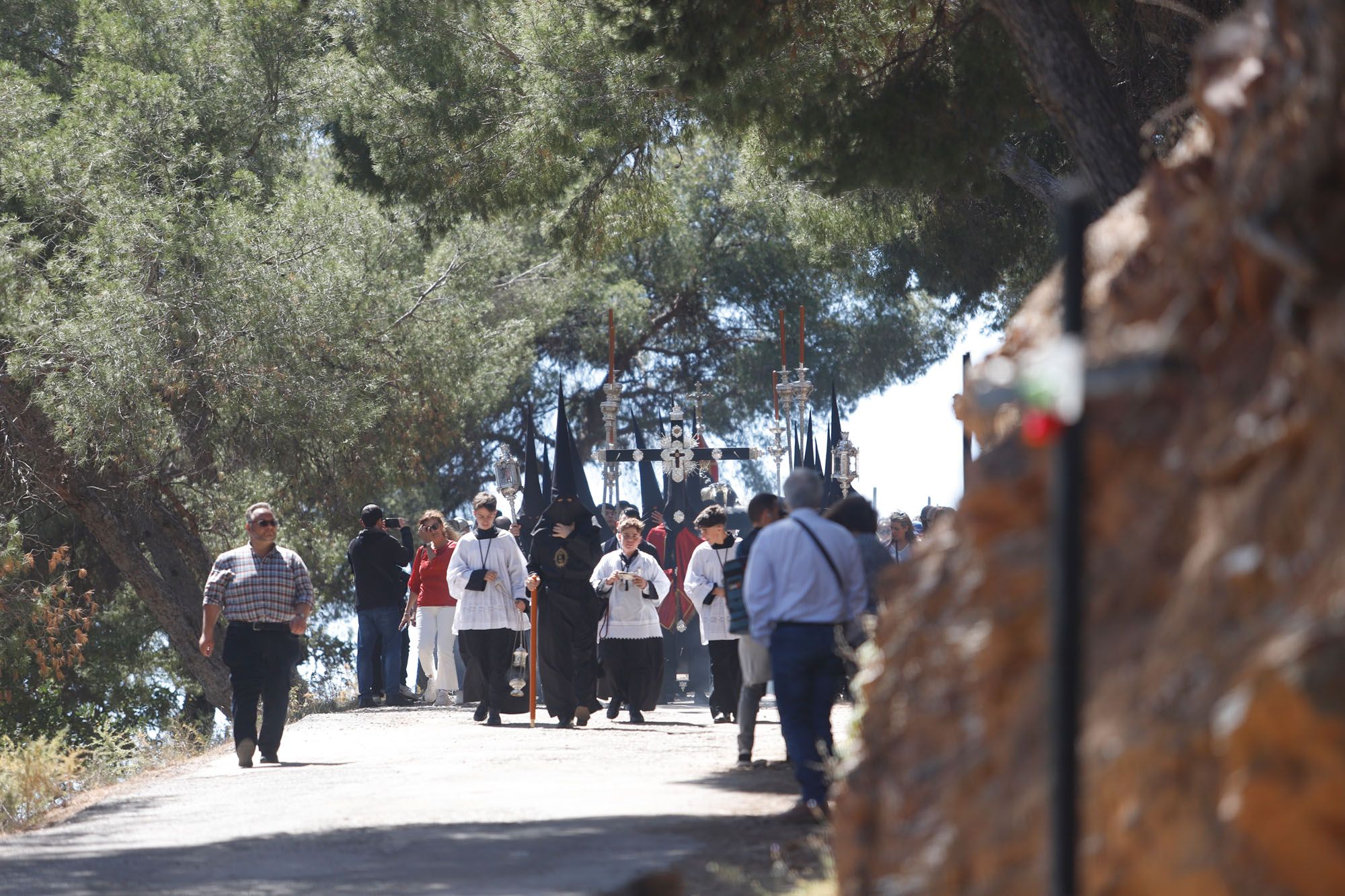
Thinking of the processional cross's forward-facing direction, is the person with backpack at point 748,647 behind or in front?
in front

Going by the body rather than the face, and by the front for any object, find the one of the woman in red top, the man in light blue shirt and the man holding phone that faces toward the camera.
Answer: the woman in red top

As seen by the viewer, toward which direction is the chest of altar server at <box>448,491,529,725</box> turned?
toward the camera

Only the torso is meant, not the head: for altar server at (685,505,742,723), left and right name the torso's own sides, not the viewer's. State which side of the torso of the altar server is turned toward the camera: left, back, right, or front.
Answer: front

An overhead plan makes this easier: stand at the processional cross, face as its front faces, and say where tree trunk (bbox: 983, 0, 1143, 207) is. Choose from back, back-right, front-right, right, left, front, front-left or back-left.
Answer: front

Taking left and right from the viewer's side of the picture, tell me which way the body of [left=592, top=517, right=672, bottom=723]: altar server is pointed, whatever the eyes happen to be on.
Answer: facing the viewer

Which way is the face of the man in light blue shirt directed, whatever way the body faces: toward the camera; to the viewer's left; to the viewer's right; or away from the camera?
away from the camera

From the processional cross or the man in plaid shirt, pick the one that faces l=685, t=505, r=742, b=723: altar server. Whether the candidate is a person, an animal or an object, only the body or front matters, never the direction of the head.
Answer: the processional cross

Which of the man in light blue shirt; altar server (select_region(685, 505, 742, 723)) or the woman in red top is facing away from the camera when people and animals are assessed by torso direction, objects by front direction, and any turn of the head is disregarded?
the man in light blue shirt

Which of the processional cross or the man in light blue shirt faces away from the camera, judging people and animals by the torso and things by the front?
the man in light blue shirt

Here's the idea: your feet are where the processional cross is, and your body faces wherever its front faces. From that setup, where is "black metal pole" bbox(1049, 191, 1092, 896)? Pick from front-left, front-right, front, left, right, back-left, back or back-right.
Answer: front

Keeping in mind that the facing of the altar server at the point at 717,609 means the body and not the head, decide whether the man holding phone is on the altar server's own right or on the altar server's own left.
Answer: on the altar server's own right
